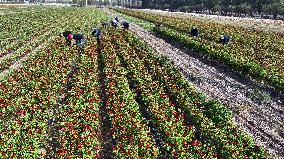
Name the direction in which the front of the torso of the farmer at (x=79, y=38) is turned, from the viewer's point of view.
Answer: to the viewer's left

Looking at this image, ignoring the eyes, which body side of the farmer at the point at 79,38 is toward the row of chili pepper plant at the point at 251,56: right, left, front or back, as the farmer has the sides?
back

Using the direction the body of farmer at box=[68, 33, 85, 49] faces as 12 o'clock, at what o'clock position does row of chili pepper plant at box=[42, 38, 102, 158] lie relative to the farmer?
The row of chili pepper plant is roughly at 9 o'clock from the farmer.

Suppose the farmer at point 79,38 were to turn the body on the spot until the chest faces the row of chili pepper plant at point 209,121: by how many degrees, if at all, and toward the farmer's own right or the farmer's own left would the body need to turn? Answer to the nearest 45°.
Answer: approximately 90° to the farmer's own left
